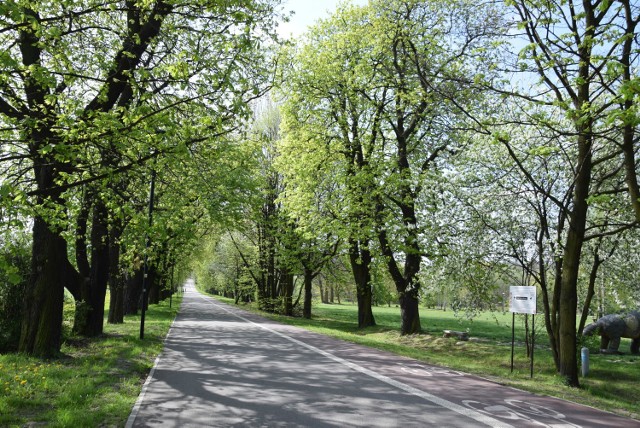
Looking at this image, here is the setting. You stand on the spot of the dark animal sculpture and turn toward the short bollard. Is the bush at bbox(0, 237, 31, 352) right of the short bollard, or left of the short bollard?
right

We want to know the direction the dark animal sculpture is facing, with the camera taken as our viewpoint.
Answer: facing to the left of the viewer

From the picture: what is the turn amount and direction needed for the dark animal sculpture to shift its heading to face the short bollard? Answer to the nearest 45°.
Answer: approximately 90° to its left

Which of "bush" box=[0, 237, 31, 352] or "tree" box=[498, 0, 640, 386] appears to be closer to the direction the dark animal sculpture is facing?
the bush

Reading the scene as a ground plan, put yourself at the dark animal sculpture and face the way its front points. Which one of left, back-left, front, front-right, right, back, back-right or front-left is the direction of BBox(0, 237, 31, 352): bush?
front-left

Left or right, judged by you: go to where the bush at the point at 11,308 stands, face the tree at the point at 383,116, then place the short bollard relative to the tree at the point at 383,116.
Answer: right

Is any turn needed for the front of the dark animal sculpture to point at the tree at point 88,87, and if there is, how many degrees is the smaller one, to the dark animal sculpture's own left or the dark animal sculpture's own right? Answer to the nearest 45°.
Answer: approximately 45° to the dark animal sculpture's own left

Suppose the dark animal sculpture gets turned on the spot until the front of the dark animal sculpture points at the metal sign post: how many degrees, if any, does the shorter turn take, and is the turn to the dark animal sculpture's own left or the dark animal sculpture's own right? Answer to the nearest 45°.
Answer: approximately 90° to the dark animal sculpture's own left

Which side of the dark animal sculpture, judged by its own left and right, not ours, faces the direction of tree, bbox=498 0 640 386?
left
